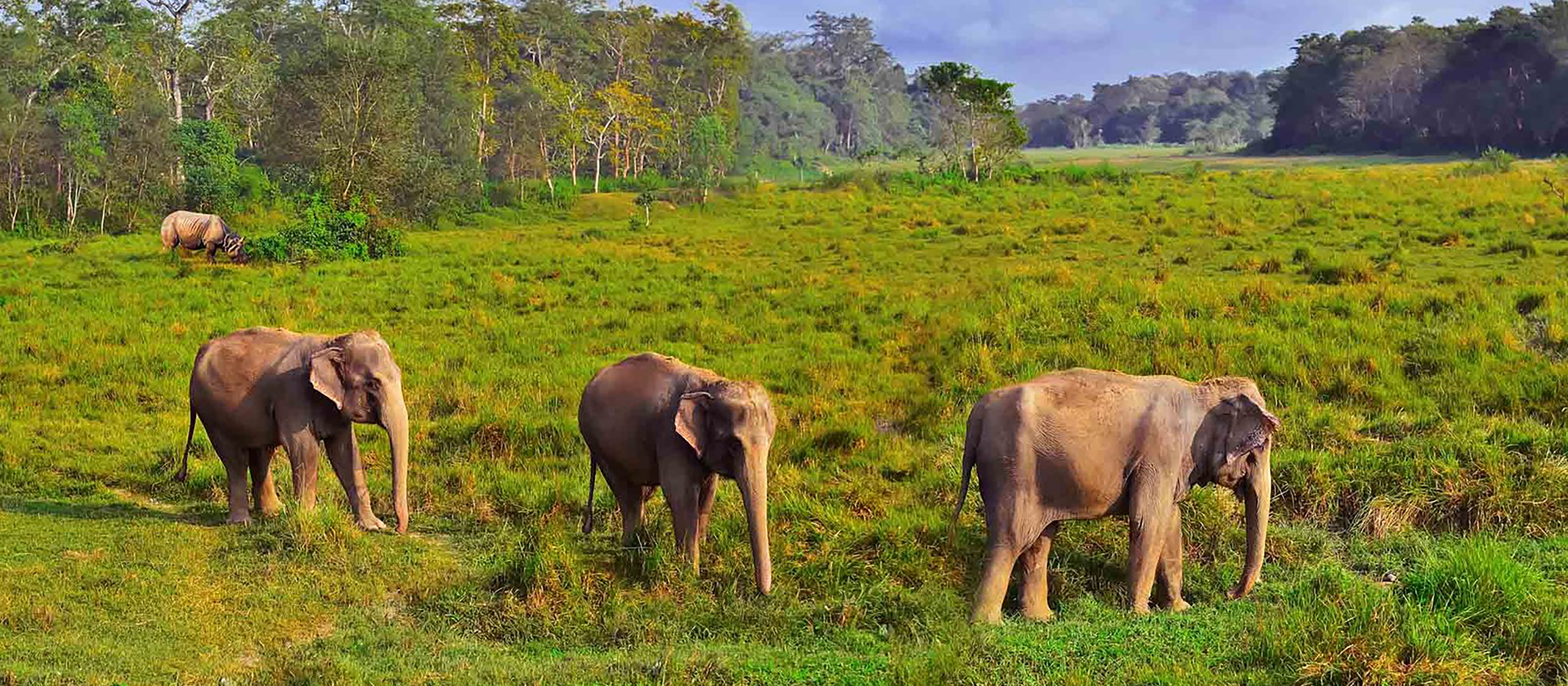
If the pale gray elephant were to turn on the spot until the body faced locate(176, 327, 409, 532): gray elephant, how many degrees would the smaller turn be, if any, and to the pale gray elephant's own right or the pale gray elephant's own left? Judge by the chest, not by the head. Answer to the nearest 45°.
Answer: approximately 180°

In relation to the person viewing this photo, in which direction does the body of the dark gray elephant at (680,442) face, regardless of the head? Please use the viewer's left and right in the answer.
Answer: facing the viewer and to the right of the viewer

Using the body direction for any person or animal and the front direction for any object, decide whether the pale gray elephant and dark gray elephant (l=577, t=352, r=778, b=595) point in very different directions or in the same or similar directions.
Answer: same or similar directions

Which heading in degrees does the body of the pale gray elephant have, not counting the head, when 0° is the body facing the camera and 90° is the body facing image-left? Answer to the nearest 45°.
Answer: approximately 270°

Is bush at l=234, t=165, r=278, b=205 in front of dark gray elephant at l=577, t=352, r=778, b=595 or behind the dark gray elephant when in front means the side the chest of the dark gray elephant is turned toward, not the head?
behind

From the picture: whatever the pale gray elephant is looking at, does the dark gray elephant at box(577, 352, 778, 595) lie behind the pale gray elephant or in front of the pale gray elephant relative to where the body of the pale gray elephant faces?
behind

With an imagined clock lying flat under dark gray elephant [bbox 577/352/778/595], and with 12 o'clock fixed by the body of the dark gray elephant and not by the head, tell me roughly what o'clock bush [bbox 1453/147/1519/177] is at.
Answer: The bush is roughly at 9 o'clock from the dark gray elephant.

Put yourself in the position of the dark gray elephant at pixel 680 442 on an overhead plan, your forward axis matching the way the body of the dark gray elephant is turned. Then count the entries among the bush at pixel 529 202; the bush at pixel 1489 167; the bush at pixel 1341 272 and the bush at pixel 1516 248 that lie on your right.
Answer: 0

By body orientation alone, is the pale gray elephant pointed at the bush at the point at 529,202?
no

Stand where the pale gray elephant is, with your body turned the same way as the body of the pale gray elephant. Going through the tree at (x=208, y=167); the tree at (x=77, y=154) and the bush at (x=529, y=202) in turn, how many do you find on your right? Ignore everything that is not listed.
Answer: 0

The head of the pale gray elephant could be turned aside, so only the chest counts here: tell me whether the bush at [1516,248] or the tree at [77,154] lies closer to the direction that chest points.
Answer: the bush

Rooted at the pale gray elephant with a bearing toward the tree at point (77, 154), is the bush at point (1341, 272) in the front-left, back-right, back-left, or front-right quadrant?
front-right

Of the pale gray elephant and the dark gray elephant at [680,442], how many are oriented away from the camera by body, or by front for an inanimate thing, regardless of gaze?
0

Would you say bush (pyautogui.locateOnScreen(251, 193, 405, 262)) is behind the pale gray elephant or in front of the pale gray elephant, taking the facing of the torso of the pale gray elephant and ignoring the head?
behind

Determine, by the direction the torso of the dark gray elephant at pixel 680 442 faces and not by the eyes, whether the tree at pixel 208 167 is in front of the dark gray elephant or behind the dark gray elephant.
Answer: behind

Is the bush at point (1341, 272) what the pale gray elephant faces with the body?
no

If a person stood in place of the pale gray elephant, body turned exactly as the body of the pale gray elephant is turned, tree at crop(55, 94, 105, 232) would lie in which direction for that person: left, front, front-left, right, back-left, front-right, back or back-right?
back-left
